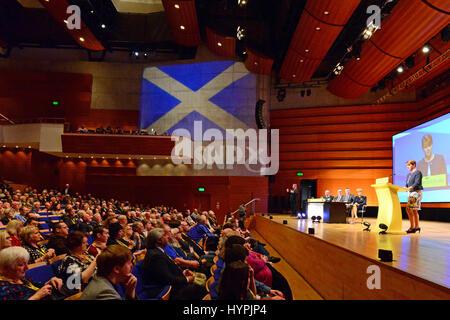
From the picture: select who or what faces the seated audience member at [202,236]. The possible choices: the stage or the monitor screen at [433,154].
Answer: the monitor screen

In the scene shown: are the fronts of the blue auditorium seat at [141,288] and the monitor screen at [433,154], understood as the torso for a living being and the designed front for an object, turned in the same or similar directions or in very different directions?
very different directions

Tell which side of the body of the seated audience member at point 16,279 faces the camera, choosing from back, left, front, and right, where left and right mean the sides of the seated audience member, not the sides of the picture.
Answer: right

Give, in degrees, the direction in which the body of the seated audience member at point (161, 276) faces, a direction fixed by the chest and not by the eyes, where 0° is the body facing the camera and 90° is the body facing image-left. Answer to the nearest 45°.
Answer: approximately 270°

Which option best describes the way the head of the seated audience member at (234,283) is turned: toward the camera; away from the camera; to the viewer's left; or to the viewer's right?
away from the camera

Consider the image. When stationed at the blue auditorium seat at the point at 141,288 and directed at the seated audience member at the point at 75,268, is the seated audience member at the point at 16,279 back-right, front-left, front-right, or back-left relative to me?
front-left

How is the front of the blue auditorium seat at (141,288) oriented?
to the viewer's right

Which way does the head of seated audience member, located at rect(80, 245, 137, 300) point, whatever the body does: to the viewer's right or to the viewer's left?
to the viewer's right

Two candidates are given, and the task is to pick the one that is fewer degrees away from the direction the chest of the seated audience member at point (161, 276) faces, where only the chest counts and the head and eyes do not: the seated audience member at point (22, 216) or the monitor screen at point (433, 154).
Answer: the monitor screen

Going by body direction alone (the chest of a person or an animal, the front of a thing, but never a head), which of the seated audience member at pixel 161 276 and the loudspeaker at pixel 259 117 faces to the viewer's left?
the loudspeaker

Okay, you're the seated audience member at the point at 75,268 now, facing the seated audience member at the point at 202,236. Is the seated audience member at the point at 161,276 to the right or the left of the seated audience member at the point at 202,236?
right

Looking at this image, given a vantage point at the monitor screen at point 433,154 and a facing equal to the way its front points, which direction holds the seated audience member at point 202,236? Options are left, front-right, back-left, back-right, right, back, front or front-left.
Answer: front

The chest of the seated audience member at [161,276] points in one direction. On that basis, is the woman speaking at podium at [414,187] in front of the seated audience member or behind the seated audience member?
in front

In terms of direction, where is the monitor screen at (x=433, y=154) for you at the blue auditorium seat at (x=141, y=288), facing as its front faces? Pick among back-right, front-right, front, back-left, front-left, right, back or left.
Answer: front-left

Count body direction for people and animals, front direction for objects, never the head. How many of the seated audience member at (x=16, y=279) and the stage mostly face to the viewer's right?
1
